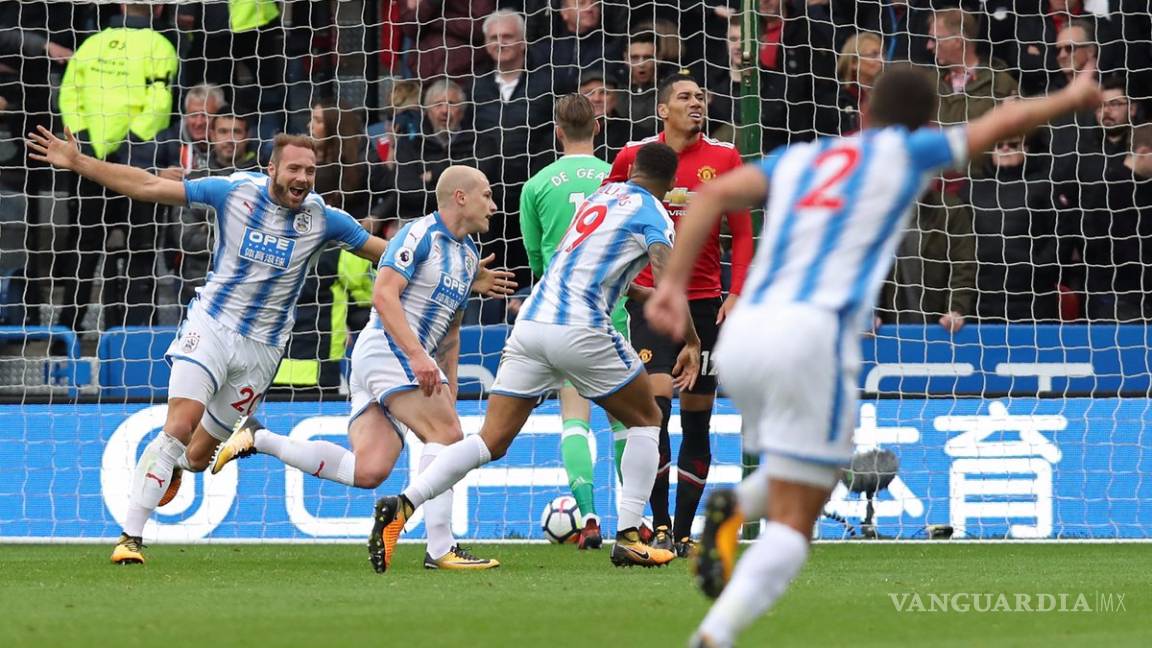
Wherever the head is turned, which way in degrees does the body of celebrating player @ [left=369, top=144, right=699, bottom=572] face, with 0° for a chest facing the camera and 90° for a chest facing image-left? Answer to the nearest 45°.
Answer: approximately 225°

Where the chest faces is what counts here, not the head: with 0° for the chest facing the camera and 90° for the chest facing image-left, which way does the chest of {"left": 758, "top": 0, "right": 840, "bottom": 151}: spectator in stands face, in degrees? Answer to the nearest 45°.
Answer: approximately 0°

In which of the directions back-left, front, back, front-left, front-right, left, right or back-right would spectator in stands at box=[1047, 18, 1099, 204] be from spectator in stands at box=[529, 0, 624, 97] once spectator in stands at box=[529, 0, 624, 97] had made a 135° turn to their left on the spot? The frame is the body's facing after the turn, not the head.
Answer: front-right

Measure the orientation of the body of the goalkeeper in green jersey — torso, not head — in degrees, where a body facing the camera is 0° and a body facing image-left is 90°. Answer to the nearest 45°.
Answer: approximately 180°

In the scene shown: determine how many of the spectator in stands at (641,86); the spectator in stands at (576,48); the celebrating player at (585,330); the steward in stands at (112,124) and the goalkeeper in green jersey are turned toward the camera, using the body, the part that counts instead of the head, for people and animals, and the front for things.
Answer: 2

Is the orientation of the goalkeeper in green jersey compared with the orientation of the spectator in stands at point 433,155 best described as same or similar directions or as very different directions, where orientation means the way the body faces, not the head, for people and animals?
very different directions

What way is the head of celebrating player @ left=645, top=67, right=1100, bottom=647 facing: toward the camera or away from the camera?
away from the camera

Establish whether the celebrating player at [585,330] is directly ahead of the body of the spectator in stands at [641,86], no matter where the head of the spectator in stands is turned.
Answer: yes

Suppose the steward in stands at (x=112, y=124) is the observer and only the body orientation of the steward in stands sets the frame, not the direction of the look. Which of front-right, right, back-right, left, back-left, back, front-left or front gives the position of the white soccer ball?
back-right
